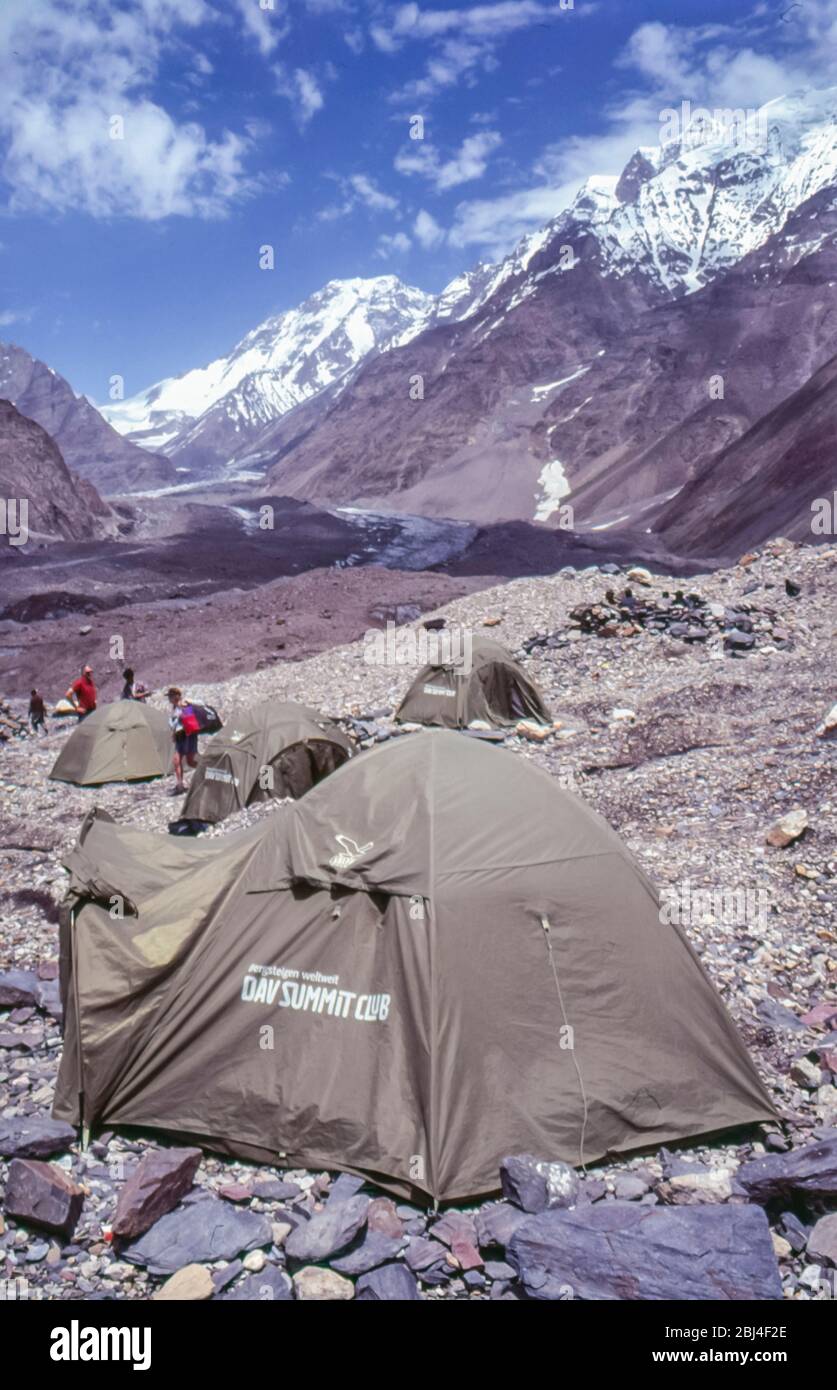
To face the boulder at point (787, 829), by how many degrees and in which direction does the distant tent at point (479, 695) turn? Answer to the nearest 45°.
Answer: approximately 45° to its right

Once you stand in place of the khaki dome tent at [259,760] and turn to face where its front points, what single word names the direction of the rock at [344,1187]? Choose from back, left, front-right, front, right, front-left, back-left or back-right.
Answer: front-right

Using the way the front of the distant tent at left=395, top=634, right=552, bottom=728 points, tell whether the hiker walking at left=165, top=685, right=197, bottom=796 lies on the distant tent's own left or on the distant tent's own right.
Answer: on the distant tent's own right

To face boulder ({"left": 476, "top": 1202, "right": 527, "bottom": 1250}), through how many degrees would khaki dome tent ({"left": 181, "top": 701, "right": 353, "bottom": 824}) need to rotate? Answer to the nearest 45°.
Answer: approximately 45° to its right

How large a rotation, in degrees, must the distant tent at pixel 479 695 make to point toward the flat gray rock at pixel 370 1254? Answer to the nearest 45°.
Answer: approximately 45° to its right

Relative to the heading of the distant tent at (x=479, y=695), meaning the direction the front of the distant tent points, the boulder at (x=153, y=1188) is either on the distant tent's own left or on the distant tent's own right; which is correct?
on the distant tent's own right

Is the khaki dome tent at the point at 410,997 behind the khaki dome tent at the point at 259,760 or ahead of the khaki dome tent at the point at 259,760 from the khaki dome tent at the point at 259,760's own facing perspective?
ahead

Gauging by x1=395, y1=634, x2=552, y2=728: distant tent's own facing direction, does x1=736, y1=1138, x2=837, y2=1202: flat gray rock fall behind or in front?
in front

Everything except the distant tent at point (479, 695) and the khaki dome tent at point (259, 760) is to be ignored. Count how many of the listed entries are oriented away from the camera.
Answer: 0

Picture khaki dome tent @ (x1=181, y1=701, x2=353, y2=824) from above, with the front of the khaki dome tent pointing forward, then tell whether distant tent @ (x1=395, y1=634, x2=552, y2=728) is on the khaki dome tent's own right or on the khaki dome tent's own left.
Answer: on the khaki dome tent's own left

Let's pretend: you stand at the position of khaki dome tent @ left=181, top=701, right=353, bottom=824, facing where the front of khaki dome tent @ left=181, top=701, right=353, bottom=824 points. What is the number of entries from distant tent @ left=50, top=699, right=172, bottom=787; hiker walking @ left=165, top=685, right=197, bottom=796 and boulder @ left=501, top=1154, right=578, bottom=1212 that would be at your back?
2

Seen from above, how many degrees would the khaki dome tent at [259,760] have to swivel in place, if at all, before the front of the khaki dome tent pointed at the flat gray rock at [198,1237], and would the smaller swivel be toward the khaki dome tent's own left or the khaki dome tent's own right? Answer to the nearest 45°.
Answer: approximately 45° to the khaki dome tent's own right

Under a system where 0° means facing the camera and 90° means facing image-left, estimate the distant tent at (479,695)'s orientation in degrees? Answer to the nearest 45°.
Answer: approximately 315°
